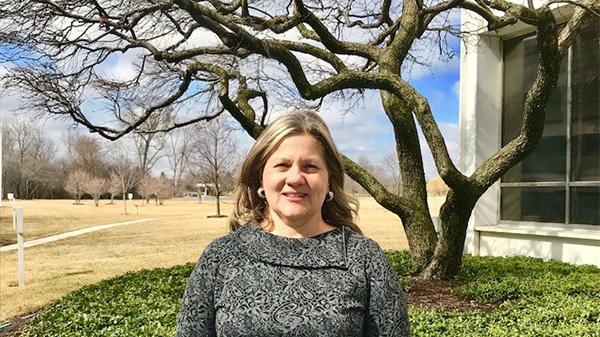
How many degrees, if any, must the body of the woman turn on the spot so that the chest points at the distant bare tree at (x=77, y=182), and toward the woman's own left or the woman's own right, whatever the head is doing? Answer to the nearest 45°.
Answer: approximately 180°

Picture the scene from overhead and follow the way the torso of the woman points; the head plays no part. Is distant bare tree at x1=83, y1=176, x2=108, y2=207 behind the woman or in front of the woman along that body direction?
behind

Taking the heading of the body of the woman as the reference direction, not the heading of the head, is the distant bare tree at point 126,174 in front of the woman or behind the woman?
behind

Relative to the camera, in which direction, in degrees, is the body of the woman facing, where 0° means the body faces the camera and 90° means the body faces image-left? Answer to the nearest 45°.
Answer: approximately 0°

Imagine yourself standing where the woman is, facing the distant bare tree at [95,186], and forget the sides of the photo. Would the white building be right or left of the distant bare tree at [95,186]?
right
